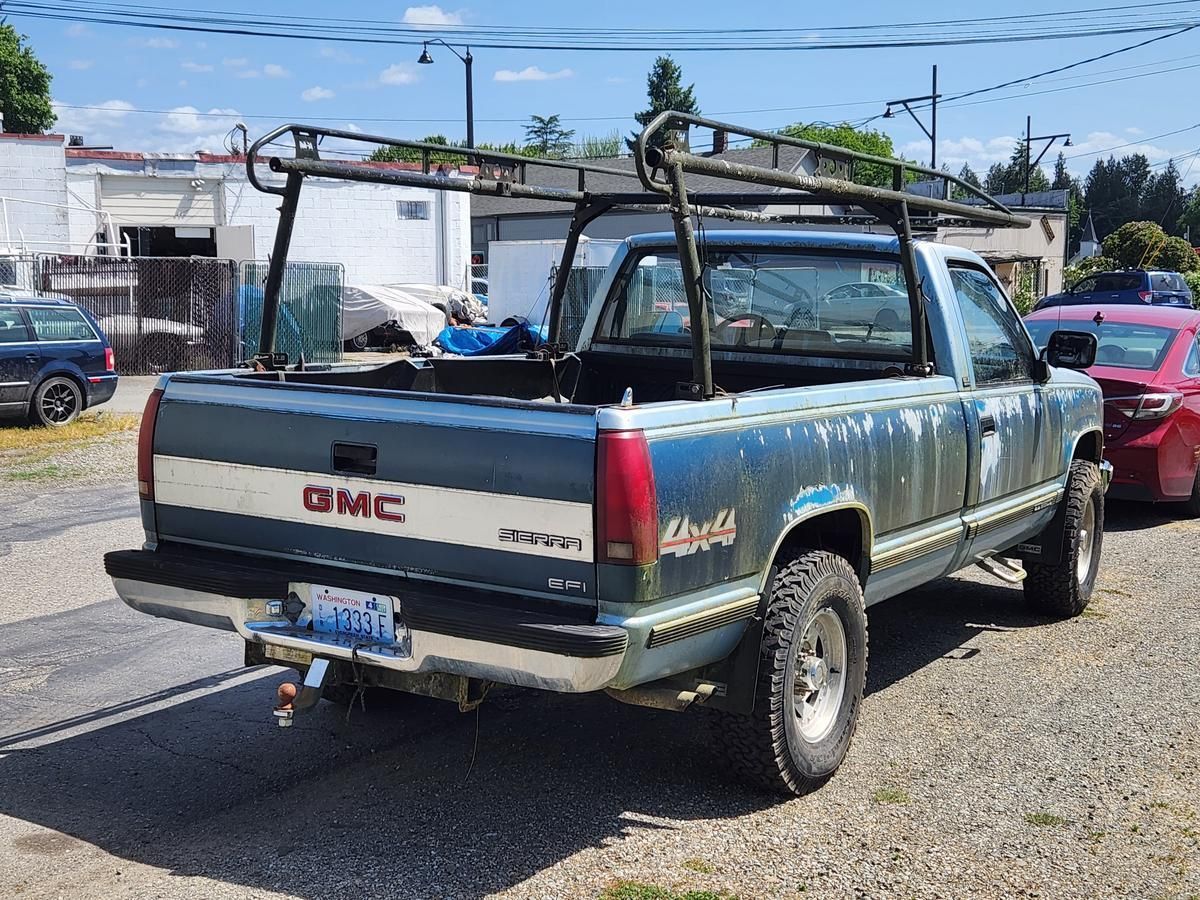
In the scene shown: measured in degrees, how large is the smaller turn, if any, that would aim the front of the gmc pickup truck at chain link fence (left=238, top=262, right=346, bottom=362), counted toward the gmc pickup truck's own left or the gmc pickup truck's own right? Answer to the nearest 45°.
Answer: approximately 45° to the gmc pickup truck's own left

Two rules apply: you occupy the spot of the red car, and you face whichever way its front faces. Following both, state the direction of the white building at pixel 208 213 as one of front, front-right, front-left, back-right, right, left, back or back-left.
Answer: left

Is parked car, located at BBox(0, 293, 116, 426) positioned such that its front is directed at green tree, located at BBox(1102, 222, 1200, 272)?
no

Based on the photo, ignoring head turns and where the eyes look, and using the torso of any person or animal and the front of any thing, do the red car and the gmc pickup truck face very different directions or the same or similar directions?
same or similar directions

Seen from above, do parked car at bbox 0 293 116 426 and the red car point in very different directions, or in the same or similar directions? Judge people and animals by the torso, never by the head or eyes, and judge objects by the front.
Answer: very different directions

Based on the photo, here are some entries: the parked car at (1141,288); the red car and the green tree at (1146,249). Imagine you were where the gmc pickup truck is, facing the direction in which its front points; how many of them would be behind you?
0

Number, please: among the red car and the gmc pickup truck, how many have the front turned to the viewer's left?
0

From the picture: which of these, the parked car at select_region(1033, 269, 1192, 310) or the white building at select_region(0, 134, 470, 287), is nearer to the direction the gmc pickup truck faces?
the parked car

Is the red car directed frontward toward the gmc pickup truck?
no

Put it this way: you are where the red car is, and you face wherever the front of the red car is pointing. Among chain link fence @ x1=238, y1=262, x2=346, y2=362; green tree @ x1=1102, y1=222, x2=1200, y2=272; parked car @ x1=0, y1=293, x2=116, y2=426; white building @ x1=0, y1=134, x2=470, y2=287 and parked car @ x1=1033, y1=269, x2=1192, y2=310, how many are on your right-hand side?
0

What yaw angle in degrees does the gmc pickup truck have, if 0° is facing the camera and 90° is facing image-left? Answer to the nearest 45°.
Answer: approximately 225°

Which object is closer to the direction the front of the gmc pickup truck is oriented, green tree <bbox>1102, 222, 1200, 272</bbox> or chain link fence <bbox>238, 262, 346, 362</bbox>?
the green tree

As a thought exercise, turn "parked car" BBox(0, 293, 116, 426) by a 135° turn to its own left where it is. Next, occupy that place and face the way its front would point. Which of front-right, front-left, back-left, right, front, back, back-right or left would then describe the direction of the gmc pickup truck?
front-right

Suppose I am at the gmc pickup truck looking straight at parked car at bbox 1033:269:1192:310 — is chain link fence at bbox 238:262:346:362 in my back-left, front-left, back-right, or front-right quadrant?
front-left

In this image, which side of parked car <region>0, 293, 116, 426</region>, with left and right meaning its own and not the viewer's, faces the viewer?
left

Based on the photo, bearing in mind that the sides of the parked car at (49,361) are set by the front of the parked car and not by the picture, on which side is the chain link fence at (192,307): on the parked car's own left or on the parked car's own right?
on the parked car's own right

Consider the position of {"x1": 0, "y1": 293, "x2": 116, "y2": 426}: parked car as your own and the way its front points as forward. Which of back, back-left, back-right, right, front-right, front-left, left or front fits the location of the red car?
back-left

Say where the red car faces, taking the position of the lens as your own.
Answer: facing away from the viewer and to the right of the viewer

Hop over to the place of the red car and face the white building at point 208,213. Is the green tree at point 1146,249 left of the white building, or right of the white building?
right
